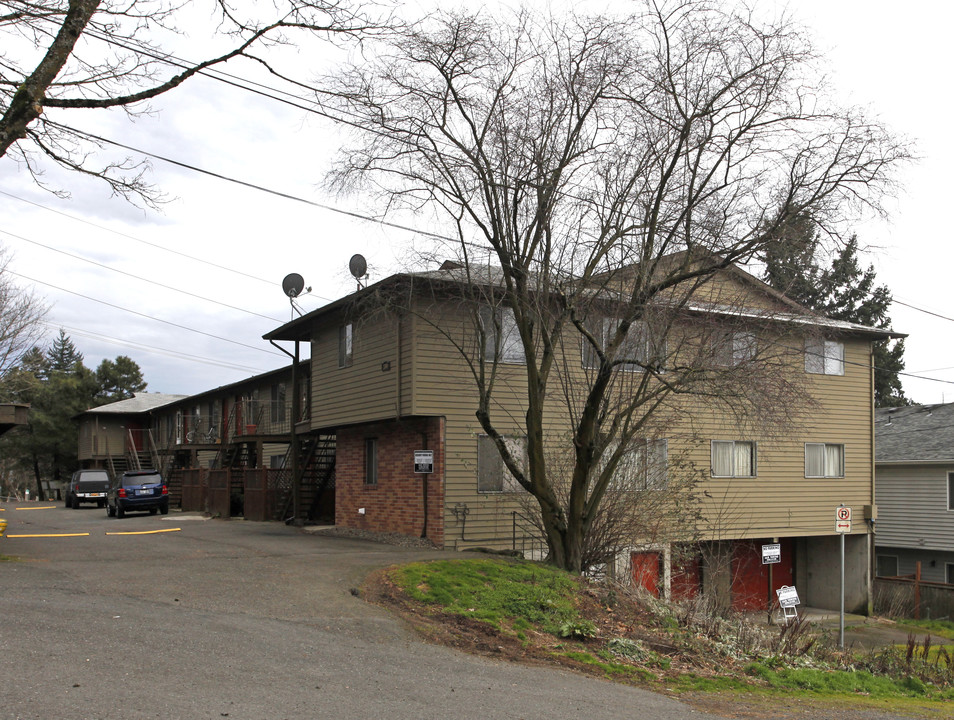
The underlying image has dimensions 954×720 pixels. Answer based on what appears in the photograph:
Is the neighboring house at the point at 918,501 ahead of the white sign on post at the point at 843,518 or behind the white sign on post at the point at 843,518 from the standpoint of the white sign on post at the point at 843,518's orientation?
behind

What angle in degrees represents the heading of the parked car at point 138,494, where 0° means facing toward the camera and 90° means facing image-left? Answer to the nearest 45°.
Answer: approximately 180°

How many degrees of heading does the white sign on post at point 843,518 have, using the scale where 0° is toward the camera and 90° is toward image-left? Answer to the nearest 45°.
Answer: approximately 0°

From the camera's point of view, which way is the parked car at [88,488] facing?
away from the camera

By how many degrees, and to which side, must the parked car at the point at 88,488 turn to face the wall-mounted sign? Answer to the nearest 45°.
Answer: approximately 180°

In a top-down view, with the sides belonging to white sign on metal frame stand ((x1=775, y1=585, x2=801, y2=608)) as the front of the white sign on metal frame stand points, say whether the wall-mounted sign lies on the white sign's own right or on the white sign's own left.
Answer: on the white sign's own right
